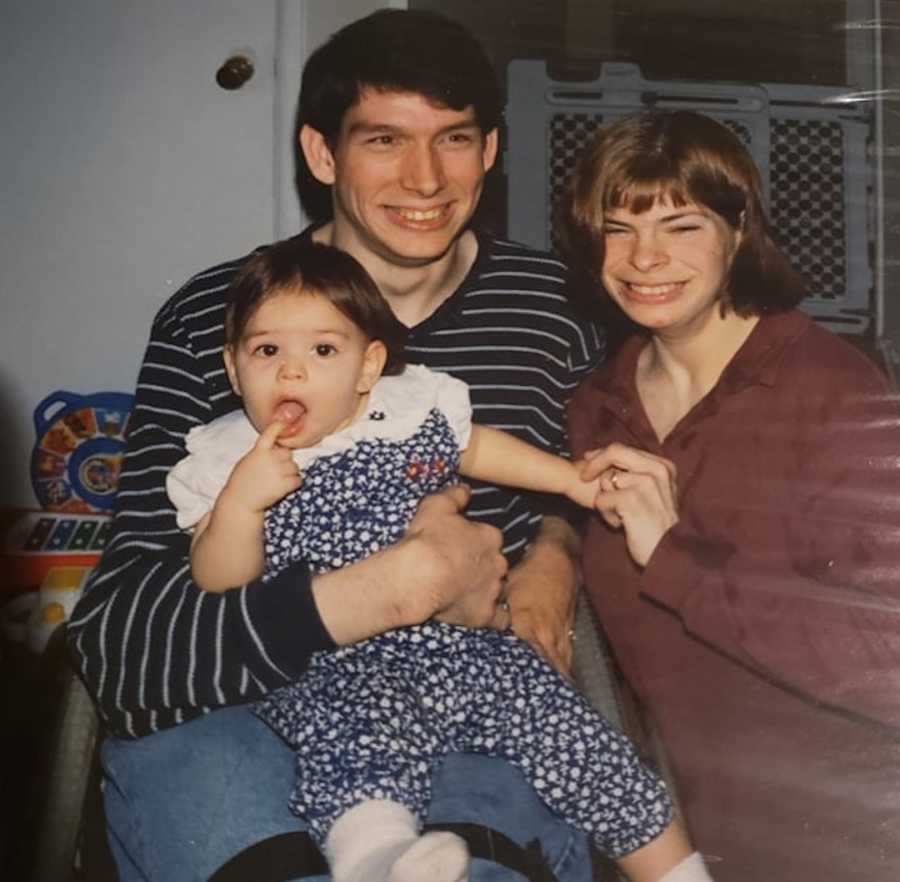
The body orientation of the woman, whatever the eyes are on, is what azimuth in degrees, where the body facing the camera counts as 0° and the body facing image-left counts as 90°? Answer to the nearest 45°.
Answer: approximately 45°
